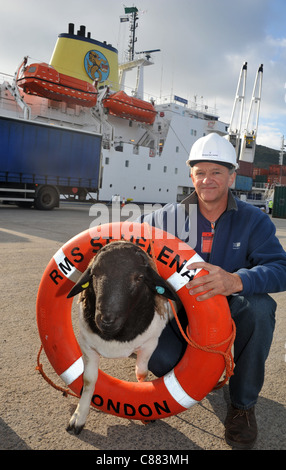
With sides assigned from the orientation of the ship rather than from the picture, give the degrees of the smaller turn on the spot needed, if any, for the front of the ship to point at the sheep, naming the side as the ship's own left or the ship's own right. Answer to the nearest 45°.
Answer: approximately 135° to the ship's own right

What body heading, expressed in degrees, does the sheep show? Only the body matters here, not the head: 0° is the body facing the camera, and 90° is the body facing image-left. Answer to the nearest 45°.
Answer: approximately 0°

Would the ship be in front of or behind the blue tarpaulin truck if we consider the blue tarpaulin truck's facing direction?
behind

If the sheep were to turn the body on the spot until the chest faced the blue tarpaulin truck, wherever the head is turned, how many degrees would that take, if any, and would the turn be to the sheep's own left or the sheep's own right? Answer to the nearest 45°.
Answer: approximately 180°

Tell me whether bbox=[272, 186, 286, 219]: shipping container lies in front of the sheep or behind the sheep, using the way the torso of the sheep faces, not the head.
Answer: behind

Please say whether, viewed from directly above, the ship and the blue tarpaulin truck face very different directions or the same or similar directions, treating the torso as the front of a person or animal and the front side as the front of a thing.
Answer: very different directions

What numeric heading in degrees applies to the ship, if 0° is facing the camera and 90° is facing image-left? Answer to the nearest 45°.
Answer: approximately 225°

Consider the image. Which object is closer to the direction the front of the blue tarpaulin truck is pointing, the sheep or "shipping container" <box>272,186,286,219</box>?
the sheep

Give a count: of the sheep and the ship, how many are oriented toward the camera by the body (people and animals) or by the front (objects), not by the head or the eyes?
1

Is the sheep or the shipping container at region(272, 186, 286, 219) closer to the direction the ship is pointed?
the shipping container

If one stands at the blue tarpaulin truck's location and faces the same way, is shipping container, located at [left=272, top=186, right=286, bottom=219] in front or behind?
behind
